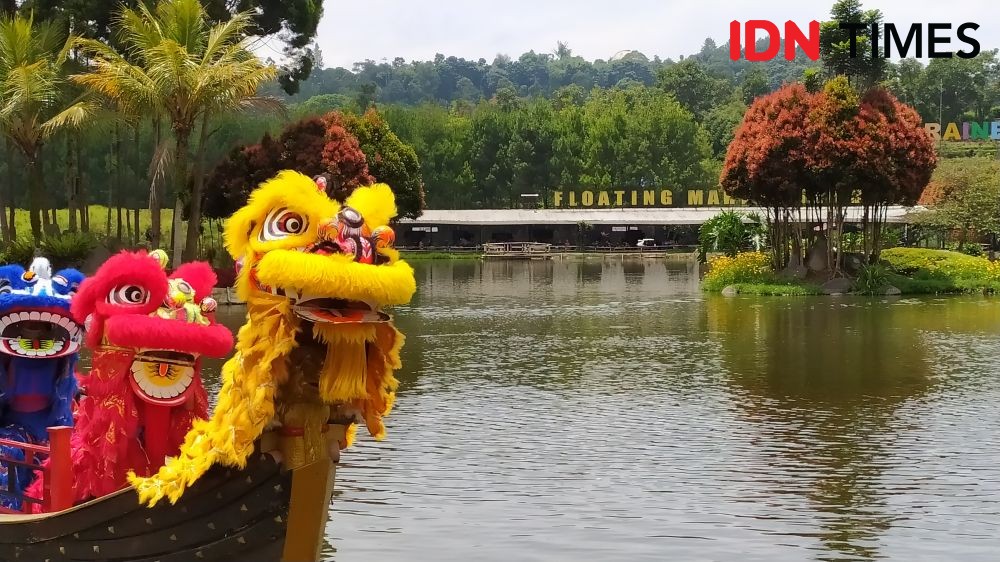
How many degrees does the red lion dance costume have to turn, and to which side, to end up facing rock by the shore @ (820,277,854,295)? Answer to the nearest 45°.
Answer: approximately 90° to its left

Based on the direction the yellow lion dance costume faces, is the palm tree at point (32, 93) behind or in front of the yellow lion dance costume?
behind

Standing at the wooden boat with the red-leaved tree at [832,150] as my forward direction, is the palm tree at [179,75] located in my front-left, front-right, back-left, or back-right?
front-left

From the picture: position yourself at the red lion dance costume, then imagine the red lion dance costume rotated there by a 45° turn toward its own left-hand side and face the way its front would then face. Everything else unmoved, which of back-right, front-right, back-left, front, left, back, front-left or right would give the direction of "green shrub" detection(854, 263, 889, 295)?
front-left

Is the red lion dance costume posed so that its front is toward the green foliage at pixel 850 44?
no

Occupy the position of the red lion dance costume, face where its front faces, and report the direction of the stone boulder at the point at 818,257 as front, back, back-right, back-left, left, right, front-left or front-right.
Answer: left

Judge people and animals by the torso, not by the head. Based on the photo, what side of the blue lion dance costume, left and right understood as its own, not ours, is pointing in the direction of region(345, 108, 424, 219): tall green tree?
back

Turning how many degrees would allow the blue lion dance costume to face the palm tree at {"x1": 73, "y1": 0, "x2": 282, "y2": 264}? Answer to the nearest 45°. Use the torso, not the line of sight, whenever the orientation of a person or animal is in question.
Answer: approximately 180°

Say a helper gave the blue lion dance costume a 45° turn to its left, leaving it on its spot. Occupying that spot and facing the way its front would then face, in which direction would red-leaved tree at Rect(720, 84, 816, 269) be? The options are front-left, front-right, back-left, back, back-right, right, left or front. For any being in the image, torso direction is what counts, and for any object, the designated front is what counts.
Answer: left

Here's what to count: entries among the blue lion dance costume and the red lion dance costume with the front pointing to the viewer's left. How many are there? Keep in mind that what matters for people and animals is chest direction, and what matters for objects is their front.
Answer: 0

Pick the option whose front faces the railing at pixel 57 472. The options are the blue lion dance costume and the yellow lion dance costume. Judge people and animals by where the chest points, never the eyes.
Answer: the blue lion dance costume

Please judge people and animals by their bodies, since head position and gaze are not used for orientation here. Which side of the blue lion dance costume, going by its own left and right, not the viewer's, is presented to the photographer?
front

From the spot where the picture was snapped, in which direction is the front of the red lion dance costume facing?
facing the viewer and to the right of the viewer

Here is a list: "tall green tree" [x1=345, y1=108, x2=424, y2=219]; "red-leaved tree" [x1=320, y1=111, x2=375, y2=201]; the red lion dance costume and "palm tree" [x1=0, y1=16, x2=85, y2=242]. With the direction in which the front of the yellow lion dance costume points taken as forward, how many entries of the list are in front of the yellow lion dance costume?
0

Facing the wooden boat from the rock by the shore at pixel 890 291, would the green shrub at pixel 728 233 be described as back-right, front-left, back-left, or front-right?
back-right

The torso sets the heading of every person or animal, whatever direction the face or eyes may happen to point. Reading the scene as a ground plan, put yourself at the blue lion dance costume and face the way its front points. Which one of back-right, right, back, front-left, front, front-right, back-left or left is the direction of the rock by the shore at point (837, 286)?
back-left

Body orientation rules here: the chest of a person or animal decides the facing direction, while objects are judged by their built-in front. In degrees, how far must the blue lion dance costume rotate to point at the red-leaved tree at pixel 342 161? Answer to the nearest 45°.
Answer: approximately 180°

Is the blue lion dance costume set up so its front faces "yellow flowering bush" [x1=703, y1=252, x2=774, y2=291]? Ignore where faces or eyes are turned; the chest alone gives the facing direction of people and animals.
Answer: no

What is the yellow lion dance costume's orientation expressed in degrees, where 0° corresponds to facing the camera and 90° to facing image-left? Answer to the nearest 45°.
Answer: approximately 315°

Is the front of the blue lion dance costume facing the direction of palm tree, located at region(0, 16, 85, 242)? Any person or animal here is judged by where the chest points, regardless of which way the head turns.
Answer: no

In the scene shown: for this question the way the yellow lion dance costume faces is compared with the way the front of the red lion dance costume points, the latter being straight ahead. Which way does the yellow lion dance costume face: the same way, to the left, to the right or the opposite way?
the same way
